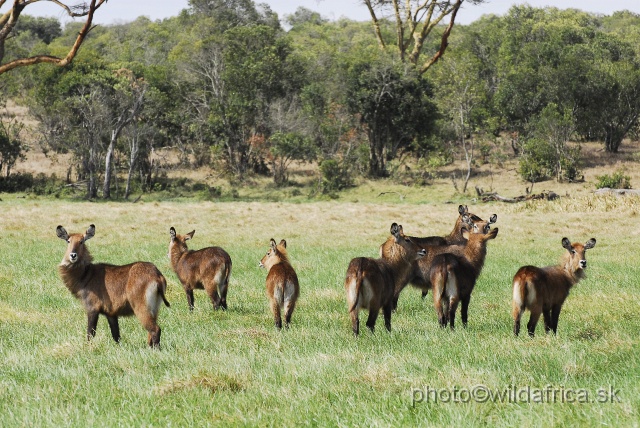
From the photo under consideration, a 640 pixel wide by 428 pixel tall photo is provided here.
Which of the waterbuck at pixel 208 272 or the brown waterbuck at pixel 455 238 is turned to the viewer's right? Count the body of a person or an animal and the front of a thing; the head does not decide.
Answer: the brown waterbuck

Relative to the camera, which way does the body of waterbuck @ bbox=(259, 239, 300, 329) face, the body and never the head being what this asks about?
away from the camera

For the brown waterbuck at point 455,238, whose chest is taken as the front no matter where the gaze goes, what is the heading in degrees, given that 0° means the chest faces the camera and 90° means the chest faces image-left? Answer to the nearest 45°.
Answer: approximately 270°

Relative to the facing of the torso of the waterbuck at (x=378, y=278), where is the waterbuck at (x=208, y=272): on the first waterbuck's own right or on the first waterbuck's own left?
on the first waterbuck's own left

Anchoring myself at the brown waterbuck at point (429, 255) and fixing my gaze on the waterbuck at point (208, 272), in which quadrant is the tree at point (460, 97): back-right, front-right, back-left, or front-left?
back-right

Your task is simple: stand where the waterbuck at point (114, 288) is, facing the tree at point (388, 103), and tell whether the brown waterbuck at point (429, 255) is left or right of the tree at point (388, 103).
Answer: right

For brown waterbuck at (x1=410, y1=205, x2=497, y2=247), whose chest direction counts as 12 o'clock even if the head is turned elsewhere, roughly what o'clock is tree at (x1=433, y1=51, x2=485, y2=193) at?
The tree is roughly at 9 o'clock from the brown waterbuck.

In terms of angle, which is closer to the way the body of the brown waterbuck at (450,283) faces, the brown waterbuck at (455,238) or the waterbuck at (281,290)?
the brown waterbuck

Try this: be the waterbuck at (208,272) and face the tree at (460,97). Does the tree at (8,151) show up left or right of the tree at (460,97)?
left

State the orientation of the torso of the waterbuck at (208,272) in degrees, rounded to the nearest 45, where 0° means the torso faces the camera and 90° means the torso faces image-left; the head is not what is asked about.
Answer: approximately 135°

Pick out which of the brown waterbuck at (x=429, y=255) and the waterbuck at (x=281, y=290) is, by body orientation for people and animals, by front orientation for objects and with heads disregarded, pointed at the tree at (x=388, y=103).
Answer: the waterbuck

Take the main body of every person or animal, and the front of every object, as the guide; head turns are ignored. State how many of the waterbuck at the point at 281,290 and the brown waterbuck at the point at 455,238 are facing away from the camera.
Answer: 1
